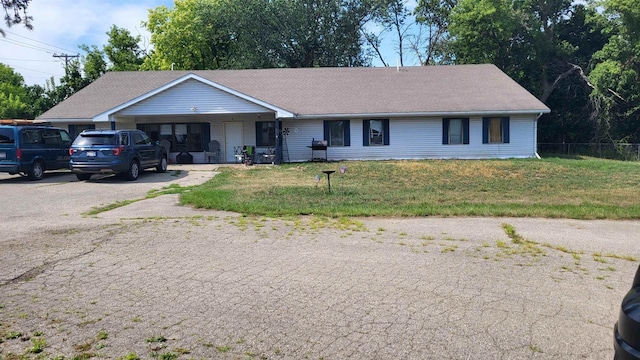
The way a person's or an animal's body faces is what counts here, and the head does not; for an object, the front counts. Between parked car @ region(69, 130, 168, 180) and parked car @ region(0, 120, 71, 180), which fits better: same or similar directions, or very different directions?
same or similar directions

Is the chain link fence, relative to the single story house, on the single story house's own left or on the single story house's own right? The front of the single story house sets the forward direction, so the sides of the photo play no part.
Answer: on the single story house's own left

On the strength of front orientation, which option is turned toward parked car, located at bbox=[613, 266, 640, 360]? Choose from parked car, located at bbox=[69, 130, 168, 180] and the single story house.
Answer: the single story house

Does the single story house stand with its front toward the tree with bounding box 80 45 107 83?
no

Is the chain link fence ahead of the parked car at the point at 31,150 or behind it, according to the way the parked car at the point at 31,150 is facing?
ahead

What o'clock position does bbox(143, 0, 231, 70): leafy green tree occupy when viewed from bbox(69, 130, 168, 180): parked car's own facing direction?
The leafy green tree is roughly at 11 o'clock from the parked car.

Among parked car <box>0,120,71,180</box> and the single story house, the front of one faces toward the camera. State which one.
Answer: the single story house

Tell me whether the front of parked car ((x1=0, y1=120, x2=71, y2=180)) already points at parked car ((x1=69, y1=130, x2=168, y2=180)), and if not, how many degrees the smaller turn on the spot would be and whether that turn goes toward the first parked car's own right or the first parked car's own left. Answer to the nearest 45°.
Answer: approximately 90° to the first parked car's own right

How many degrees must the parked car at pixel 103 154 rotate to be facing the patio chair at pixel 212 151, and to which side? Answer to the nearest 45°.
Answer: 0° — it already faces it

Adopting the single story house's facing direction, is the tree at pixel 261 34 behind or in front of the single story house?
behind

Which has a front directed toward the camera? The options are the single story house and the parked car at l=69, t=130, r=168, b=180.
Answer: the single story house

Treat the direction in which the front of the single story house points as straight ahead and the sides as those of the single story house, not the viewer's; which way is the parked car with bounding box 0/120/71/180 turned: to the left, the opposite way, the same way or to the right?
the opposite way

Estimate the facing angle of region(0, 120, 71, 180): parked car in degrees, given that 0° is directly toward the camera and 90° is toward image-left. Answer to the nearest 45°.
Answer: approximately 225°

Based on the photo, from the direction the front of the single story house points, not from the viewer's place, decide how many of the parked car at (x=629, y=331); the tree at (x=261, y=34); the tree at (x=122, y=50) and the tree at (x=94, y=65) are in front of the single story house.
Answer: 1

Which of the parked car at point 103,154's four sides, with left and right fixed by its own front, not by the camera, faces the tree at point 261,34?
front

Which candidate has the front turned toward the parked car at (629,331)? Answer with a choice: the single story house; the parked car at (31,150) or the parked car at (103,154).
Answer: the single story house

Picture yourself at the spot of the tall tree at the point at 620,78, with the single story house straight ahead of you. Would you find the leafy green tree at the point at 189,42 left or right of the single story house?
right

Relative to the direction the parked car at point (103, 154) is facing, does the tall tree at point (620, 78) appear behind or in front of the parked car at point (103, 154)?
in front

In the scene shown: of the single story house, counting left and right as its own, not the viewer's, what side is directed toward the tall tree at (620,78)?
left

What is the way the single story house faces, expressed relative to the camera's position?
facing the viewer

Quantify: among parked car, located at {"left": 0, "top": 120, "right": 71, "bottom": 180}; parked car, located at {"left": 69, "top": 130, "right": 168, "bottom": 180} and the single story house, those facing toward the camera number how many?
1

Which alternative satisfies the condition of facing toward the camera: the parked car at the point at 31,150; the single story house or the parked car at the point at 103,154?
the single story house
